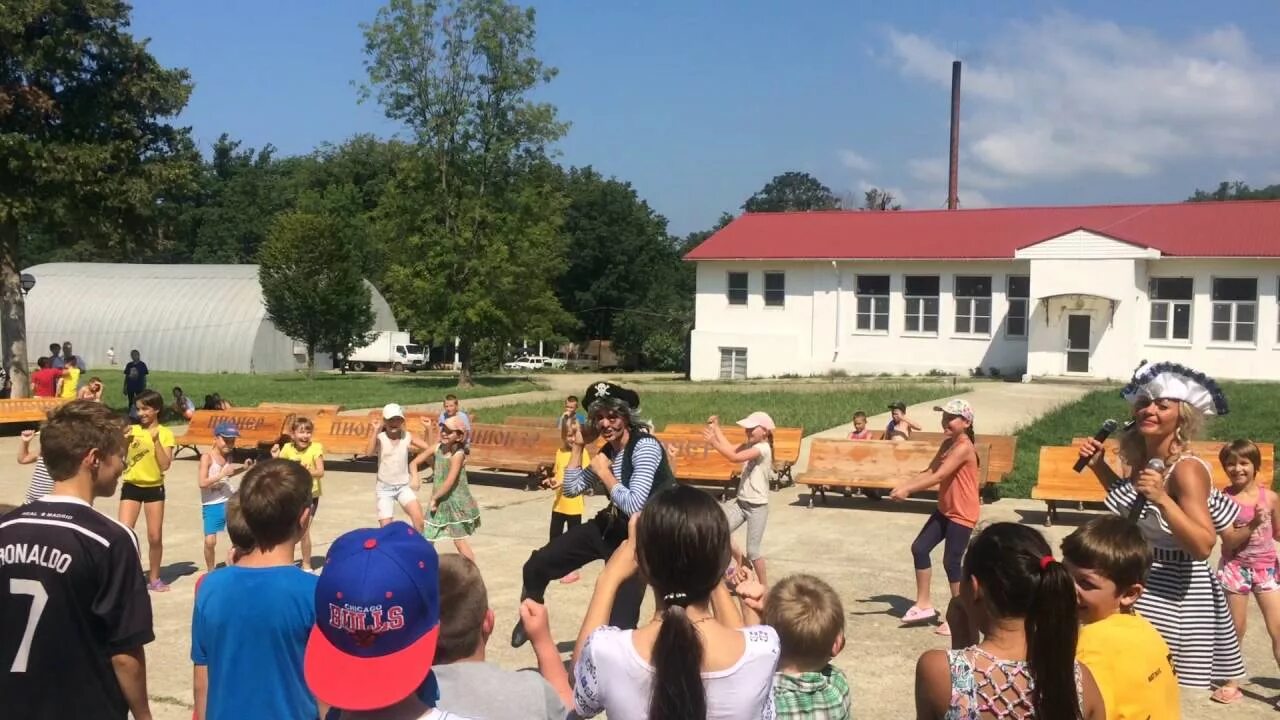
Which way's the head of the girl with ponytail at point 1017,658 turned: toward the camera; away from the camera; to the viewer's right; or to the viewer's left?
away from the camera

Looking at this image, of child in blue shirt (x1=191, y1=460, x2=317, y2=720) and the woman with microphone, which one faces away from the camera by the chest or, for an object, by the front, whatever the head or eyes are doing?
the child in blue shirt

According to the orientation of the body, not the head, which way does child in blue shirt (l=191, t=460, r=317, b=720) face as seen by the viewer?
away from the camera

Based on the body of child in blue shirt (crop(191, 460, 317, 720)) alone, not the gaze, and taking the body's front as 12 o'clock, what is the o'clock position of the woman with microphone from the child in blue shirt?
The woman with microphone is roughly at 3 o'clock from the child in blue shirt.

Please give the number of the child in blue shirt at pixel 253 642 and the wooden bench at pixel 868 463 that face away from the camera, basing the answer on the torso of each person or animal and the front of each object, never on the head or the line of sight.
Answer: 1

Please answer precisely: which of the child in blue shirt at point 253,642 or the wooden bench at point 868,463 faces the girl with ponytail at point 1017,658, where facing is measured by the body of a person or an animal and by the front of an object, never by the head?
the wooden bench

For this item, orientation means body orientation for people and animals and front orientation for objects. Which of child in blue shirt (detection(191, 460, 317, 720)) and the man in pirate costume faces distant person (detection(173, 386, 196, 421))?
the child in blue shirt

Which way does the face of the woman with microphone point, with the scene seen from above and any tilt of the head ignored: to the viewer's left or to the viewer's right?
to the viewer's left

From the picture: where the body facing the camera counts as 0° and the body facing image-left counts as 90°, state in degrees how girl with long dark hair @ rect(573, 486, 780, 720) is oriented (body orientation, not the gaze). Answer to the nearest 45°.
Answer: approximately 180°

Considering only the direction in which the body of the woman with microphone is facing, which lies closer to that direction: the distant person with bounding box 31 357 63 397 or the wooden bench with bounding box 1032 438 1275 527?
the distant person

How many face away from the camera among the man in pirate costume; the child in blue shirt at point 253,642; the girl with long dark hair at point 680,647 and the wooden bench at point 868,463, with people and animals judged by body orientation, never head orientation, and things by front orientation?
2

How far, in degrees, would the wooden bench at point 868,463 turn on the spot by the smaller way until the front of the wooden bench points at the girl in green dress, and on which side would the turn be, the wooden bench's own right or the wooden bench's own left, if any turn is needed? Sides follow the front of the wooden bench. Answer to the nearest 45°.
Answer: approximately 45° to the wooden bench's own right

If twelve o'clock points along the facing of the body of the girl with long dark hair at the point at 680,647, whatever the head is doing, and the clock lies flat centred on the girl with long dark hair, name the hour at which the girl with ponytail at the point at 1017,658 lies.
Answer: The girl with ponytail is roughly at 3 o'clock from the girl with long dark hair.

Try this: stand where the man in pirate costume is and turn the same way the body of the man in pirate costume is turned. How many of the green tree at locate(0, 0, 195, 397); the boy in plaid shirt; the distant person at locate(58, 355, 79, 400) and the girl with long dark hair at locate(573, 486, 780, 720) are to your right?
2
